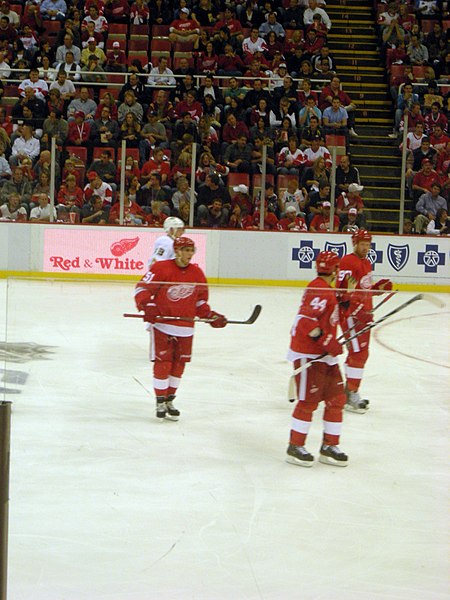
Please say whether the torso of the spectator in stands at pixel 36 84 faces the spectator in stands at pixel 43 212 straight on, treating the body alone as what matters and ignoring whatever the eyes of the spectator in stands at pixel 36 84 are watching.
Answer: yes

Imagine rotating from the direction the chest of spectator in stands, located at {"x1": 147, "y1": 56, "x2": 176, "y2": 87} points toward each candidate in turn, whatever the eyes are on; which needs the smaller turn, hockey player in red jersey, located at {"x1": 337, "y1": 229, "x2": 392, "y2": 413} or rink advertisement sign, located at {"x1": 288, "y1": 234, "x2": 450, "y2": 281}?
the hockey player in red jersey

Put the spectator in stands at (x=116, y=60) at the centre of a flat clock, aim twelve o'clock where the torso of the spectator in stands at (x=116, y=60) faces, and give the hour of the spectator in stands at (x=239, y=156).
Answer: the spectator in stands at (x=239, y=156) is roughly at 11 o'clock from the spectator in stands at (x=116, y=60).

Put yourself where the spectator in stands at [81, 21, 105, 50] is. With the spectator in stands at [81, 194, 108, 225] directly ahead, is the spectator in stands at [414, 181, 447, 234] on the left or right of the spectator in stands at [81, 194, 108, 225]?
left

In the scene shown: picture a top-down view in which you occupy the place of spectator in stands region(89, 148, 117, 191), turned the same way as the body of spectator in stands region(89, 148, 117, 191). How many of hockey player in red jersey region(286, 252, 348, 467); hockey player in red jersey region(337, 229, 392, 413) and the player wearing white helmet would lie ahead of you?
3

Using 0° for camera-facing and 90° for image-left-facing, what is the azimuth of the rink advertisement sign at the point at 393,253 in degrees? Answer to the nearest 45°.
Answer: approximately 0°

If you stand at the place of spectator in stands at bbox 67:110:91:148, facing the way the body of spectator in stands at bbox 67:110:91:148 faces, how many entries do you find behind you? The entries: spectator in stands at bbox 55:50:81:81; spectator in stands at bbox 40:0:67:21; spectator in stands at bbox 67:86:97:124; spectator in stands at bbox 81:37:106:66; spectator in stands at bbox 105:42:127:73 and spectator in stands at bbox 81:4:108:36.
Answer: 6

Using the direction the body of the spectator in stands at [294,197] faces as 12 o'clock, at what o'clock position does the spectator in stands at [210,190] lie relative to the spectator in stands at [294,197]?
the spectator in stands at [210,190] is roughly at 3 o'clock from the spectator in stands at [294,197].

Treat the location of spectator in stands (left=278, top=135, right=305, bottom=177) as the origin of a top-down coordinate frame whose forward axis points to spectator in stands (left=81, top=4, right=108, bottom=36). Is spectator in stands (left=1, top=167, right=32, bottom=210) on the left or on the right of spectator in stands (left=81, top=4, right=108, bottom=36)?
left

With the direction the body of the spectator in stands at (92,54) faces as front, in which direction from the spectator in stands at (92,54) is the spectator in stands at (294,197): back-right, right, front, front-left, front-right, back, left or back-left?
front-left

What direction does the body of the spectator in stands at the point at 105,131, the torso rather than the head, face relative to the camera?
toward the camera

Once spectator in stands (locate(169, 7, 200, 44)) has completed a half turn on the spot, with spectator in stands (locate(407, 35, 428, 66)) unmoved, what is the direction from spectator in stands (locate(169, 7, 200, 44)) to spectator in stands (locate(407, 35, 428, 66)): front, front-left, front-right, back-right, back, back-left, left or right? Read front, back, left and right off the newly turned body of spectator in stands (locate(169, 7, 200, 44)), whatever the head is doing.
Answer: right

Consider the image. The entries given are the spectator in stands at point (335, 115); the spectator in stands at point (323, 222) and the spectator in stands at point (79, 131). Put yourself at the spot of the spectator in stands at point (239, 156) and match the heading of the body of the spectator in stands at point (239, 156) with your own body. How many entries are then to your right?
1

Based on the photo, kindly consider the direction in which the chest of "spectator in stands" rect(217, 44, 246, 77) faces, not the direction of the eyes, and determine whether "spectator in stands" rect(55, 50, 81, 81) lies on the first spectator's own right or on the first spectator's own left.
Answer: on the first spectator's own right

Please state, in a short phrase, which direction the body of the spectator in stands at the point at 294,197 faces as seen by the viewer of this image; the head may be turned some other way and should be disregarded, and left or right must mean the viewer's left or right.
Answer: facing the viewer

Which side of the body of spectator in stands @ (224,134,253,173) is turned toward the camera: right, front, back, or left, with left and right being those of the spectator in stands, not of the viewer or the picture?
front
